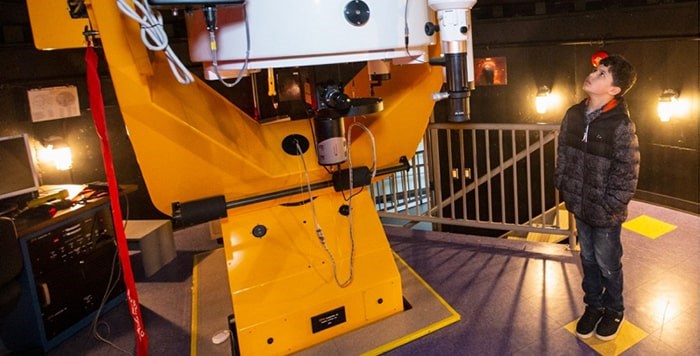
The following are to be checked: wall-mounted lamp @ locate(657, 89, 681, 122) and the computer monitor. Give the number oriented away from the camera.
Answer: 0

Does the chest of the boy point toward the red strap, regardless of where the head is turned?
yes

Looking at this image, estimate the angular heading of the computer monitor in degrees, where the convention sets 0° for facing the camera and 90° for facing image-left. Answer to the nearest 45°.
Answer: approximately 315°

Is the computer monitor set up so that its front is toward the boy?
yes

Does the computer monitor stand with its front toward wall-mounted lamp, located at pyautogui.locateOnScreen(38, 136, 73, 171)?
no

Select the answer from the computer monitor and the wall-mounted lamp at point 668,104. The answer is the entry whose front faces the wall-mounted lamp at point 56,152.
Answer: the wall-mounted lamp at point 668,104

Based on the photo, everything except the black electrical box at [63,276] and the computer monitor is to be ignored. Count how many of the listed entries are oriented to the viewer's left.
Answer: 0

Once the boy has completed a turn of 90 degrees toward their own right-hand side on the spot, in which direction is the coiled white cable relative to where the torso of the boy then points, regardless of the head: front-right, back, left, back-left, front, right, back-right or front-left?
left

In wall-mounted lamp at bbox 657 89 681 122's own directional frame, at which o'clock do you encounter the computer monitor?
The computer monitor is roughly at 12 o'clock from the wall-mounted lamp.

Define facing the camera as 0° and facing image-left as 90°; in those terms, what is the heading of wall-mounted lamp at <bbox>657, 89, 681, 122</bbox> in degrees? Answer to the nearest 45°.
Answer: approximately 45°

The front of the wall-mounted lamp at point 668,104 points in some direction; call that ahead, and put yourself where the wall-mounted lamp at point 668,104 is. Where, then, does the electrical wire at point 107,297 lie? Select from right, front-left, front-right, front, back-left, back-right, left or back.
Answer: front

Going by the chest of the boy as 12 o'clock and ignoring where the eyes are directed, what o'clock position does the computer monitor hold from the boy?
The computer monitor is roughly at 1 o'clock from the boy.

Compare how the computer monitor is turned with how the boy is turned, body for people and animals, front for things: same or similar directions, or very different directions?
very different directions

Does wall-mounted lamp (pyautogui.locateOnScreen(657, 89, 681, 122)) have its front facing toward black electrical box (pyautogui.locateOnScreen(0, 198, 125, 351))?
yes
